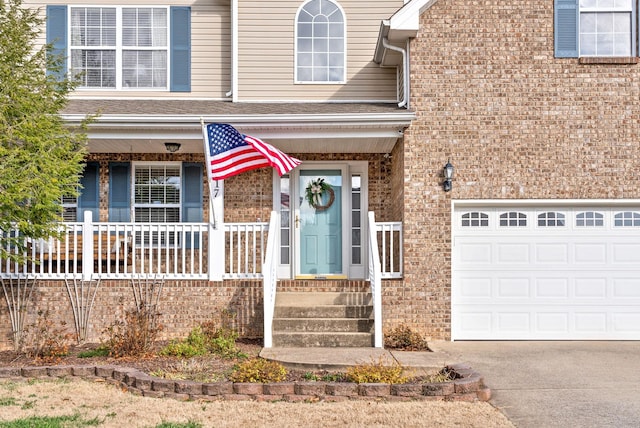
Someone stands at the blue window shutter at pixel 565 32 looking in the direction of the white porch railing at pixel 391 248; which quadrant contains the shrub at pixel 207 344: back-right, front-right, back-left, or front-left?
front-left

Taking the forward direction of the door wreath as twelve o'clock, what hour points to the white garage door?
The white garage door is roughly at 10 o'clock from the door wreath.

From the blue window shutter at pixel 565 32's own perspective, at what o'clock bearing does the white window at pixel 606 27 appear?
The white window is roughly at 8 o'clock from the blue window shutter.

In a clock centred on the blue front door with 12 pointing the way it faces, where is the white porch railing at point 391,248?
The white porch railing is roughly at 11 o'clock from the blue front door.

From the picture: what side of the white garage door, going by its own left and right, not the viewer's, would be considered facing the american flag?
right

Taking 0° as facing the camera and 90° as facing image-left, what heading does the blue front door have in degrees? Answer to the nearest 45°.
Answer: approximately 0°

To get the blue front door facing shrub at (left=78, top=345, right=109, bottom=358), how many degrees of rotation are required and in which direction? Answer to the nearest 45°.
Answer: approximately 45° to its right

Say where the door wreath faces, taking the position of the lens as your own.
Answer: facing the viewer

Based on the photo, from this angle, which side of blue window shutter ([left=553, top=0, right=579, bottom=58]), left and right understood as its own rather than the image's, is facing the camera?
front

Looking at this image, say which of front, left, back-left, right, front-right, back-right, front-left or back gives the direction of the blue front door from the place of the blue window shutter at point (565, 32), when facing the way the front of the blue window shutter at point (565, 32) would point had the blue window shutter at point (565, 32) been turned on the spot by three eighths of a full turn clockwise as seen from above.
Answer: front-left

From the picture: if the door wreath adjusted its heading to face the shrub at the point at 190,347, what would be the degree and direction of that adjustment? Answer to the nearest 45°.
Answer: approximately 45° to its right

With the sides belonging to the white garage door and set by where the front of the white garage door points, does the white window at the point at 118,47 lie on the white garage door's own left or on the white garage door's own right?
on the white garage door's own right

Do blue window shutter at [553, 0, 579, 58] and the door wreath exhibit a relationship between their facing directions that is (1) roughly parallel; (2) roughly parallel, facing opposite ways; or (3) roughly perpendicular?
roughly parallel

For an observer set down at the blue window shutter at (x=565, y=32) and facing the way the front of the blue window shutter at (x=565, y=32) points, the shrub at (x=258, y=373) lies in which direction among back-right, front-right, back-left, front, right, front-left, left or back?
front-right

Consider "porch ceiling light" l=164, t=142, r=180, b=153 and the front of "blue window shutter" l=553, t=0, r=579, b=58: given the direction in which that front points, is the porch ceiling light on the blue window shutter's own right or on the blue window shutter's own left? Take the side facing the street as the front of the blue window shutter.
on the blue window shutter's own right

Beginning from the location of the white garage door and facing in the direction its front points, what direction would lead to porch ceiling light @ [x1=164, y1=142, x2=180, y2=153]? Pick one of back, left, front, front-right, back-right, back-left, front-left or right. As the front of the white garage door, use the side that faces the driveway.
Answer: right
